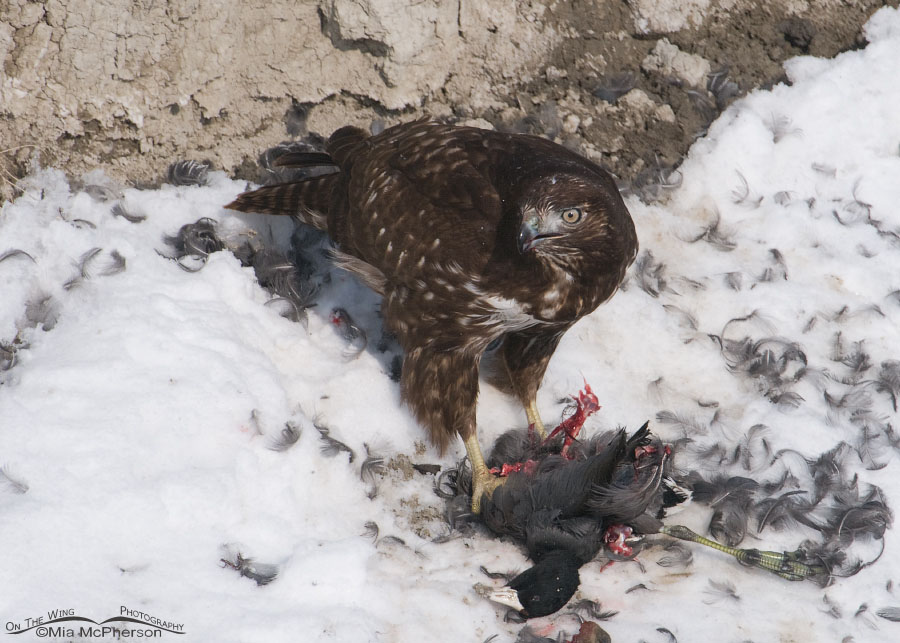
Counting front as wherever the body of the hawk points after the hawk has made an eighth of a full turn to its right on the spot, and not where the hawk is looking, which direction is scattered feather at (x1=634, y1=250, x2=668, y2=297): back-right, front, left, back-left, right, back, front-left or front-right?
back-left

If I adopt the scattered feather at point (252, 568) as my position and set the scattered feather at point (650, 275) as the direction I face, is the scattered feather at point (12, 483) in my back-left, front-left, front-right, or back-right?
back-left

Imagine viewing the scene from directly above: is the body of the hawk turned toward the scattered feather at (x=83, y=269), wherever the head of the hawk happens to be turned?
no

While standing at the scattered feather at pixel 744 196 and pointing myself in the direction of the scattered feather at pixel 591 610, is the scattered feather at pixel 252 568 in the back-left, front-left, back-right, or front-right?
front-right

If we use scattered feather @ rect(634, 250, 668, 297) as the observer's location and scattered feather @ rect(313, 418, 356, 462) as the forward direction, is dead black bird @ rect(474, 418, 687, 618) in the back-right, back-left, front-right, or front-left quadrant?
front-left

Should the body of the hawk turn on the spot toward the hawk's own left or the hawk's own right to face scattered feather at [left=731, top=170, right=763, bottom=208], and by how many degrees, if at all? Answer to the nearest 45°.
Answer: approximately 90° to the hawk's own left

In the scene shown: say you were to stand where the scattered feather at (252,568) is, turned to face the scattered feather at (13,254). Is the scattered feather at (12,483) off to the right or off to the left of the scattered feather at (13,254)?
left

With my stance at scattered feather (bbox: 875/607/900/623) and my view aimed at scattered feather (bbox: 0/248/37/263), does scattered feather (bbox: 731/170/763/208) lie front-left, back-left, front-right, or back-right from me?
front-right

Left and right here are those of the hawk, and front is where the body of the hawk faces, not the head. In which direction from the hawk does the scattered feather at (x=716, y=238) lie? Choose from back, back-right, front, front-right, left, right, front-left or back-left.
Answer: left

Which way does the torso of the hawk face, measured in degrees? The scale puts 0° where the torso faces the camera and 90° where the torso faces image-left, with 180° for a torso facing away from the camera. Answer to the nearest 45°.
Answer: approximately 315°

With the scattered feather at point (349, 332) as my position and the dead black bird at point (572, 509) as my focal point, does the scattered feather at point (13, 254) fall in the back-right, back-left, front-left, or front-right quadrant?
back-right

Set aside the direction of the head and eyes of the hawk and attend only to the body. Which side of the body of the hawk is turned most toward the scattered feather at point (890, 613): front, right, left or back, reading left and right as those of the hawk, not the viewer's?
front

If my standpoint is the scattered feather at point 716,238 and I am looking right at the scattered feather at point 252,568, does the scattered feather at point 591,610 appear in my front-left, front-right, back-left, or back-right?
front-left

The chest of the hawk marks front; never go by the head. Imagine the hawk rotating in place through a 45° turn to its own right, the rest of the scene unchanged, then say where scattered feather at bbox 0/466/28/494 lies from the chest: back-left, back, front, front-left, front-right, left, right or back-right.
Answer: front-right

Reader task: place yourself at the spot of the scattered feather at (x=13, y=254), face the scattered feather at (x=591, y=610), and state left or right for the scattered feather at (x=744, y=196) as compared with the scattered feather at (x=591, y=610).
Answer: left
